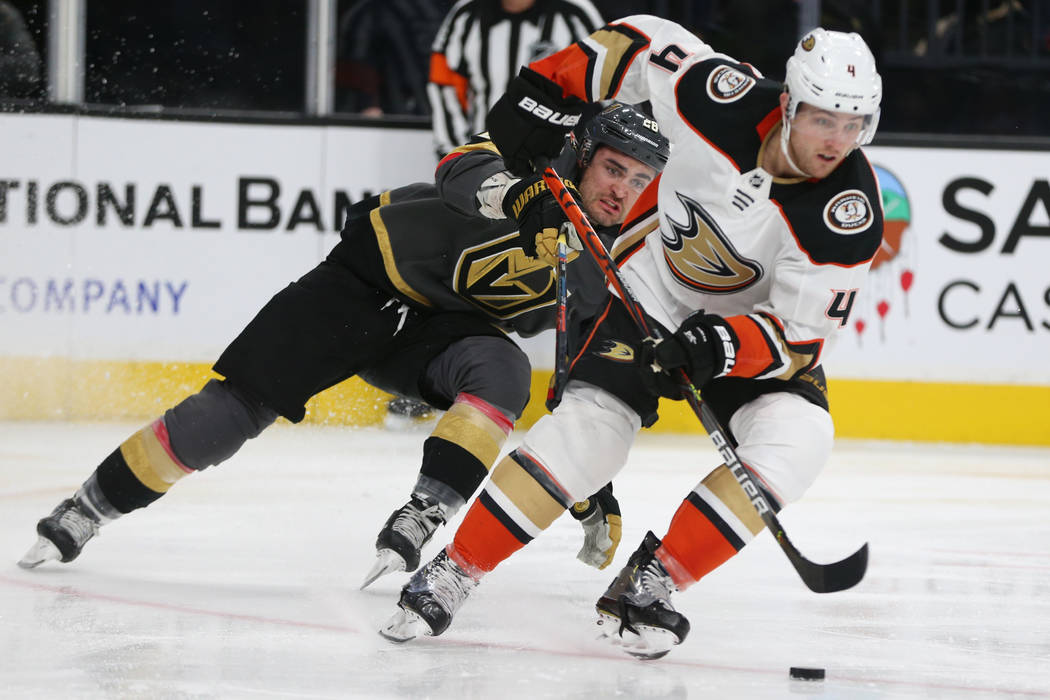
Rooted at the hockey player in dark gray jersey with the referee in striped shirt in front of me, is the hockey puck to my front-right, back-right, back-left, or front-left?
back-right

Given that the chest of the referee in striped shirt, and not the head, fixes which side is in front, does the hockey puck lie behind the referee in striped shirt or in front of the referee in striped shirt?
in front

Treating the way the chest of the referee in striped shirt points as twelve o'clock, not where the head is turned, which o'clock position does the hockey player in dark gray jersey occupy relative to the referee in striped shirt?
The hockey player in dark gray jersey is roughly at 12 o'clock from the referee in striped shirt.

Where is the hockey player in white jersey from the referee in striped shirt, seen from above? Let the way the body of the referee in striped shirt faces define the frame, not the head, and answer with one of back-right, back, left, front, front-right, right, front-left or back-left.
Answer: front

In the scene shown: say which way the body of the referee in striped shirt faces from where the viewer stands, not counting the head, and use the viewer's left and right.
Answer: facing the viewer

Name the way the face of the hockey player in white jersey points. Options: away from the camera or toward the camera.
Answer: toward the camera

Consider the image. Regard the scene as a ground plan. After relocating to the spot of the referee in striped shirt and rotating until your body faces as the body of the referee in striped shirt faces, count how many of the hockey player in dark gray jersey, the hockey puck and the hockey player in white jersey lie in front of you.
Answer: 3
